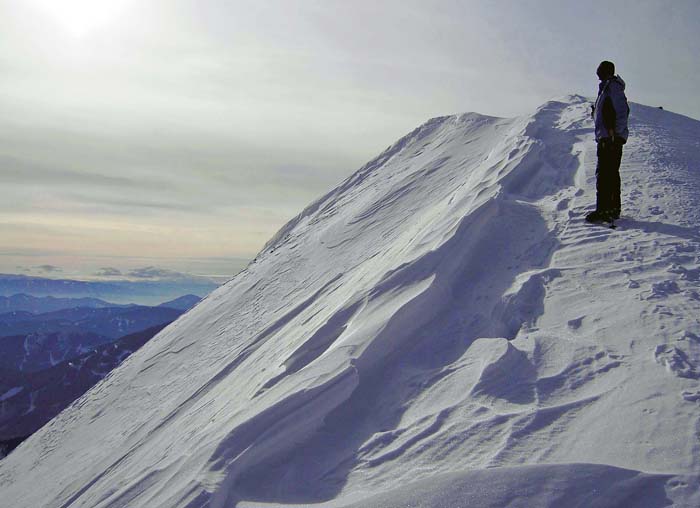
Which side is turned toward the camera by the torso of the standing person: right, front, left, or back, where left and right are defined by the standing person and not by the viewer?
left
